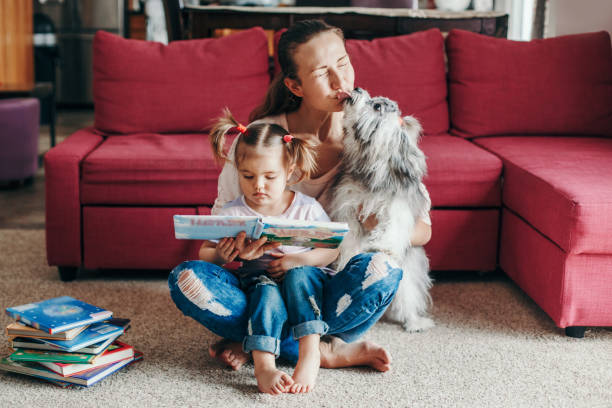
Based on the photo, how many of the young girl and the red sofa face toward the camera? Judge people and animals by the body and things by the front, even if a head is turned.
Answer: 2

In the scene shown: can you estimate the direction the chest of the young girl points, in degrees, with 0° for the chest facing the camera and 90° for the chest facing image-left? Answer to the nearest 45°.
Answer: approximately 0°

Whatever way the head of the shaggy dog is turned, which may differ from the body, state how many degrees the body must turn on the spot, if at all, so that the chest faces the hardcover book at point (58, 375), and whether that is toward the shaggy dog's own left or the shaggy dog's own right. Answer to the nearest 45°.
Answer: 0° — it already faces it

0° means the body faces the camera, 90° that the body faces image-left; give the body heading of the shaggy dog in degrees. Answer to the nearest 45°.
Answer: approximately 45°

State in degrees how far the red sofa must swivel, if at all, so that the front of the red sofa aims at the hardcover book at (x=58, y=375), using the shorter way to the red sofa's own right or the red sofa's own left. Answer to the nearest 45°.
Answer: approximately 45° to the red sofa's own right

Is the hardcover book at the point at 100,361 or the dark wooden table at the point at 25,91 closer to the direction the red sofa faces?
the hardcover book

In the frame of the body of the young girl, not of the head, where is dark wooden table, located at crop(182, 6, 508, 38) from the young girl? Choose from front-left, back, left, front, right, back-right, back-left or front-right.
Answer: back

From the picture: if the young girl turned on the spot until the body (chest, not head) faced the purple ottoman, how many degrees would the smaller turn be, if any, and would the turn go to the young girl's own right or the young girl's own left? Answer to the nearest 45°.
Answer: approximately 135° to the young girl's own right
